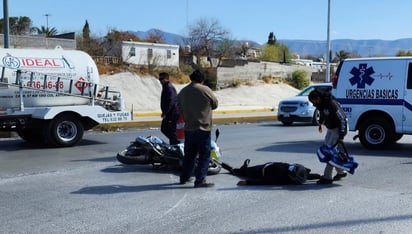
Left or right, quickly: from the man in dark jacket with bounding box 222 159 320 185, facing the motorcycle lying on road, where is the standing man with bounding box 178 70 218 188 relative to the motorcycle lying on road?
left

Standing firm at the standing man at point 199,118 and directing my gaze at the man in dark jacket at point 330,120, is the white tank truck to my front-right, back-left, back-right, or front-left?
back-left

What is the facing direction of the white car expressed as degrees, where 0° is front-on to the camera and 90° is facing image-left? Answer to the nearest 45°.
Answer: approximately 45°

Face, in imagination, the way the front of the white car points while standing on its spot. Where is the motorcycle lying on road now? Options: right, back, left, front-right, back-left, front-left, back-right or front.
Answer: front-left
